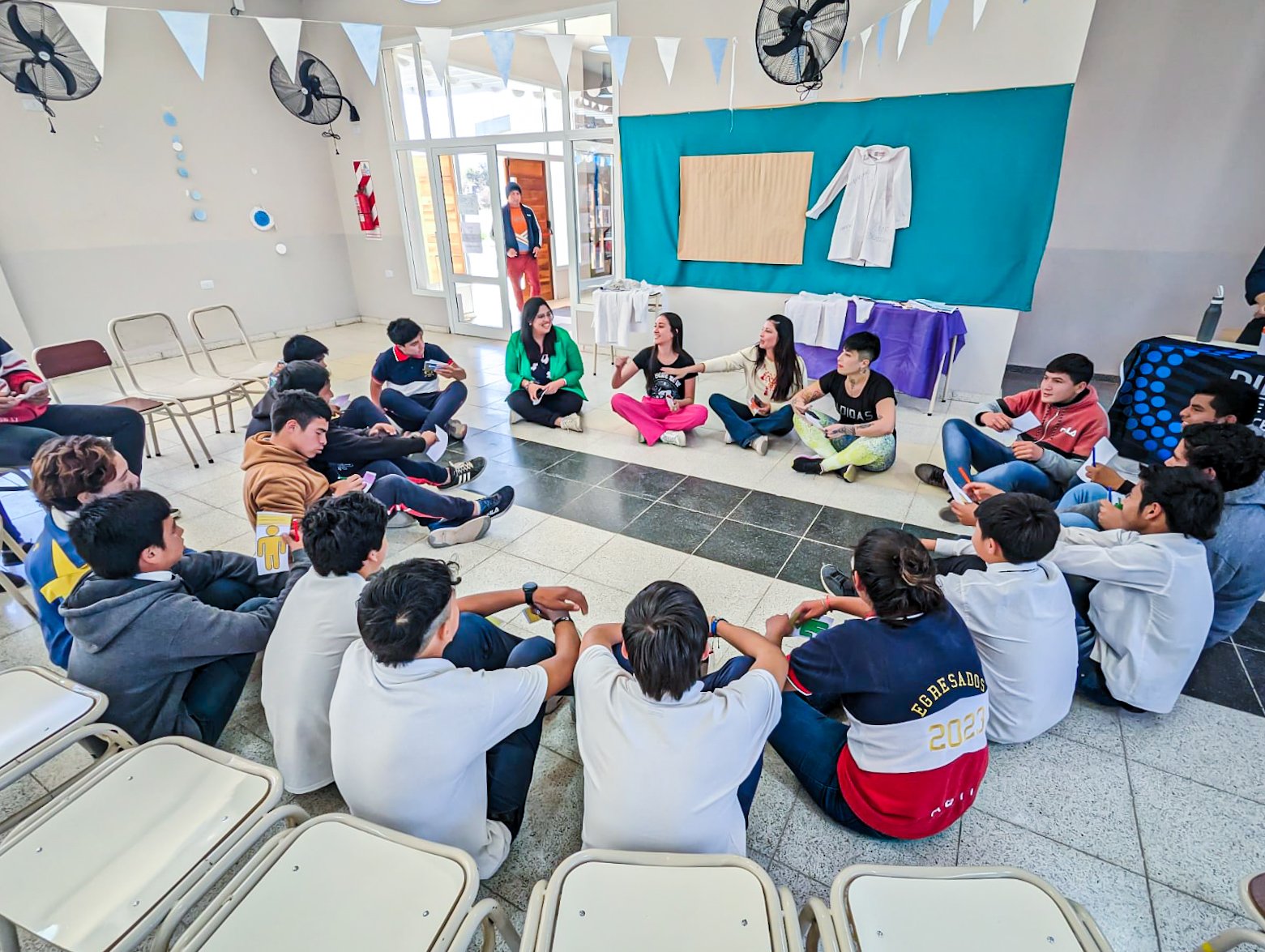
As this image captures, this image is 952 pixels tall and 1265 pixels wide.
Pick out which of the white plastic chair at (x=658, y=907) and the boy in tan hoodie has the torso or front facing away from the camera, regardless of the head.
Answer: the white plastic chair

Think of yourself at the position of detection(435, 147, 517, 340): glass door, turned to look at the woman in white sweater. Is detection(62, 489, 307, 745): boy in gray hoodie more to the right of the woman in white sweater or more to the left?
right

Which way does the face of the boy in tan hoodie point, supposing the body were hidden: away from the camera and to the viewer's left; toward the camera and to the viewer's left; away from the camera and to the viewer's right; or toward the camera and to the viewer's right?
toward the camera and to the viewer's right

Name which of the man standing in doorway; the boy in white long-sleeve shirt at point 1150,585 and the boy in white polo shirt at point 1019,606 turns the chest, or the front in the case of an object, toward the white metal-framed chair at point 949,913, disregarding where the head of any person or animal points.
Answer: the man standing in doorway

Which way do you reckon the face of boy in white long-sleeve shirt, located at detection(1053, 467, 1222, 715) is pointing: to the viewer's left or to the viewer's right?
to the viewer's left

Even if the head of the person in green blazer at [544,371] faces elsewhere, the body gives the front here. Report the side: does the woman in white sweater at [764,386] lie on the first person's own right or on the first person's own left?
on the first person's own left

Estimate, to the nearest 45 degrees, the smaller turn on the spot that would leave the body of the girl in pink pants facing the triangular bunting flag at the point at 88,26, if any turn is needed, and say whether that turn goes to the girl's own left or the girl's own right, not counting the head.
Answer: approximately 90° to the girl's own right

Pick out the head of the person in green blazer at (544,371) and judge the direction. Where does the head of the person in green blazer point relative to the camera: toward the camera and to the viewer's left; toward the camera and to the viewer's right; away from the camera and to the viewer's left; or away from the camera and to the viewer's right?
toward the camera and to the viewer's right

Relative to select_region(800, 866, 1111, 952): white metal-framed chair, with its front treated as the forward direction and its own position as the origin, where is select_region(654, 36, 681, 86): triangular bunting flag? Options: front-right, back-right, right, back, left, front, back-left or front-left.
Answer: front-left
